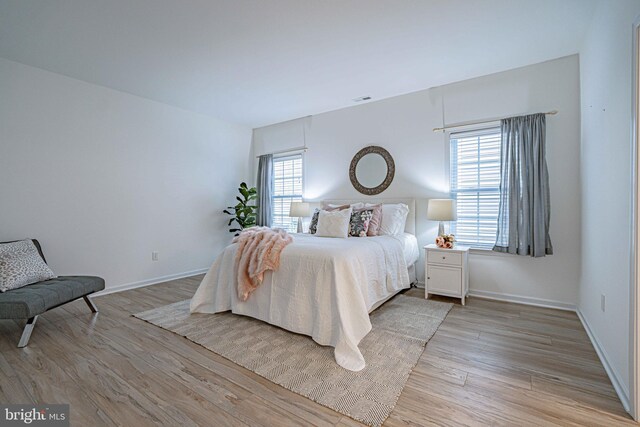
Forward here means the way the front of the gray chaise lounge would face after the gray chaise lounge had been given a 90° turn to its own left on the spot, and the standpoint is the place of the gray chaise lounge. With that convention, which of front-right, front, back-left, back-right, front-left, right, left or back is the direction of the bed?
right

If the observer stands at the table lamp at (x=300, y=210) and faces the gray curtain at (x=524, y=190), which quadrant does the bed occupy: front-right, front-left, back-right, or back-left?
front-right

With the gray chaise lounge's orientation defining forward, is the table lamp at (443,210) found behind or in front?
in front

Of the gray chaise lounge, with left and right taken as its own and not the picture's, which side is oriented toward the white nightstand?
front

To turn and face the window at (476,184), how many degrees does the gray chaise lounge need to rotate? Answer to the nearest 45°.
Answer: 0° — it already faces it

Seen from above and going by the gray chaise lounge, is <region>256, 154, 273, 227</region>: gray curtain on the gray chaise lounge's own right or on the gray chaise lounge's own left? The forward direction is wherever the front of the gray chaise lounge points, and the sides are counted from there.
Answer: on the gray chaise lounge's own left

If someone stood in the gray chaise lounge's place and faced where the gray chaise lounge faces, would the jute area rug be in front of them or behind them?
in front

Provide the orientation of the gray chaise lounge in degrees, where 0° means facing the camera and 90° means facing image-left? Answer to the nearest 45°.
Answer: approximately 315°

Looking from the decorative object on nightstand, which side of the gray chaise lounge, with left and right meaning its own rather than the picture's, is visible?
front

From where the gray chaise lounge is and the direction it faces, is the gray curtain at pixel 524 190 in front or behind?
in front
